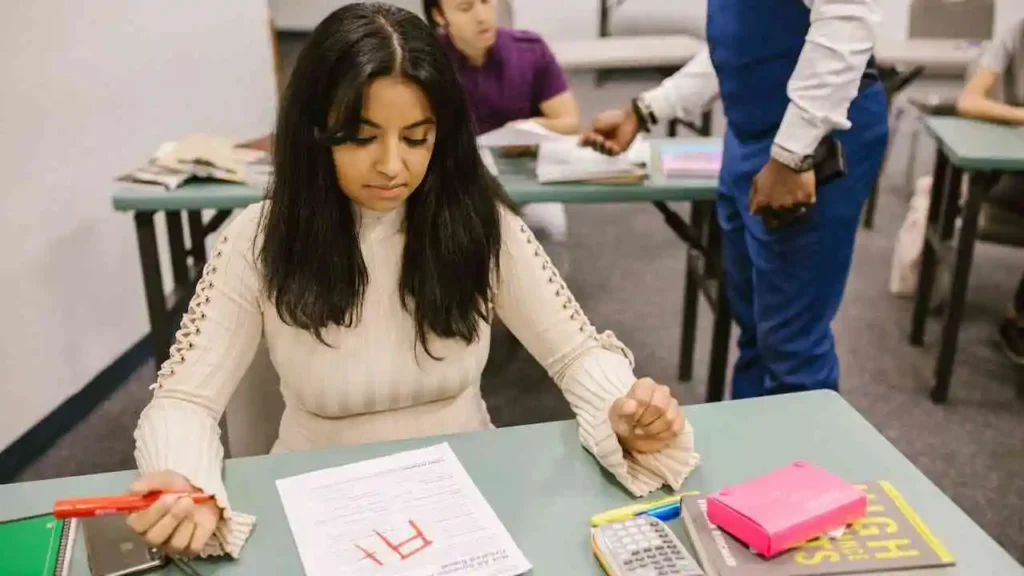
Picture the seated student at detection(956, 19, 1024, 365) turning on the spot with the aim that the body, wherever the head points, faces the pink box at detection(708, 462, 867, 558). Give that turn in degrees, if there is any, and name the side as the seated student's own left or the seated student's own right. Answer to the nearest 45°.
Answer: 0° — they already face it

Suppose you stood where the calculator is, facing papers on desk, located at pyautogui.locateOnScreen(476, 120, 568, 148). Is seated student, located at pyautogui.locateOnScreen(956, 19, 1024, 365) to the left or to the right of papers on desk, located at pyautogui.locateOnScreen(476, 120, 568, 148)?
right

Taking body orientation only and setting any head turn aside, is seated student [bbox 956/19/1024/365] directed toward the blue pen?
yes

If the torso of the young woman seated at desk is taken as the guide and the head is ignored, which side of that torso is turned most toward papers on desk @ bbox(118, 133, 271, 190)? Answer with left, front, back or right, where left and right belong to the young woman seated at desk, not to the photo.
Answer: back

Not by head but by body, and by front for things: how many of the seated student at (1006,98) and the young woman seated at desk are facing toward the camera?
2

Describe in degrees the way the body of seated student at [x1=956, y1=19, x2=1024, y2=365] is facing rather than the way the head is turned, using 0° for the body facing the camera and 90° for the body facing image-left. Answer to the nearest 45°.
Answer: approximately 0°

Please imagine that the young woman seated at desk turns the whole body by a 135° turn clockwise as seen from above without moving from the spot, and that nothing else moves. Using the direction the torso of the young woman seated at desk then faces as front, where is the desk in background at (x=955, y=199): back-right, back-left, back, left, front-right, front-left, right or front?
right

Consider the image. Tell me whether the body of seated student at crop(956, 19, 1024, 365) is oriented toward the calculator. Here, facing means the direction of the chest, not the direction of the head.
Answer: yes

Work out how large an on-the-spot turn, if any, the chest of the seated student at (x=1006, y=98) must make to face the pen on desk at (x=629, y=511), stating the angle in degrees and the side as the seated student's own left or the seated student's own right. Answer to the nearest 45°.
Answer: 0° — they already face it

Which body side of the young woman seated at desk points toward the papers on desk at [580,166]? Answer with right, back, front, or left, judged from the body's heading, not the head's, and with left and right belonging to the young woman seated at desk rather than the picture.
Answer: back

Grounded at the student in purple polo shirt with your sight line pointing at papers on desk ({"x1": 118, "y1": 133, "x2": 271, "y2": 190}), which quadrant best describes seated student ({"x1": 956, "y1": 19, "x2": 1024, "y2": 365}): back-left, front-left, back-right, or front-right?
back-left
